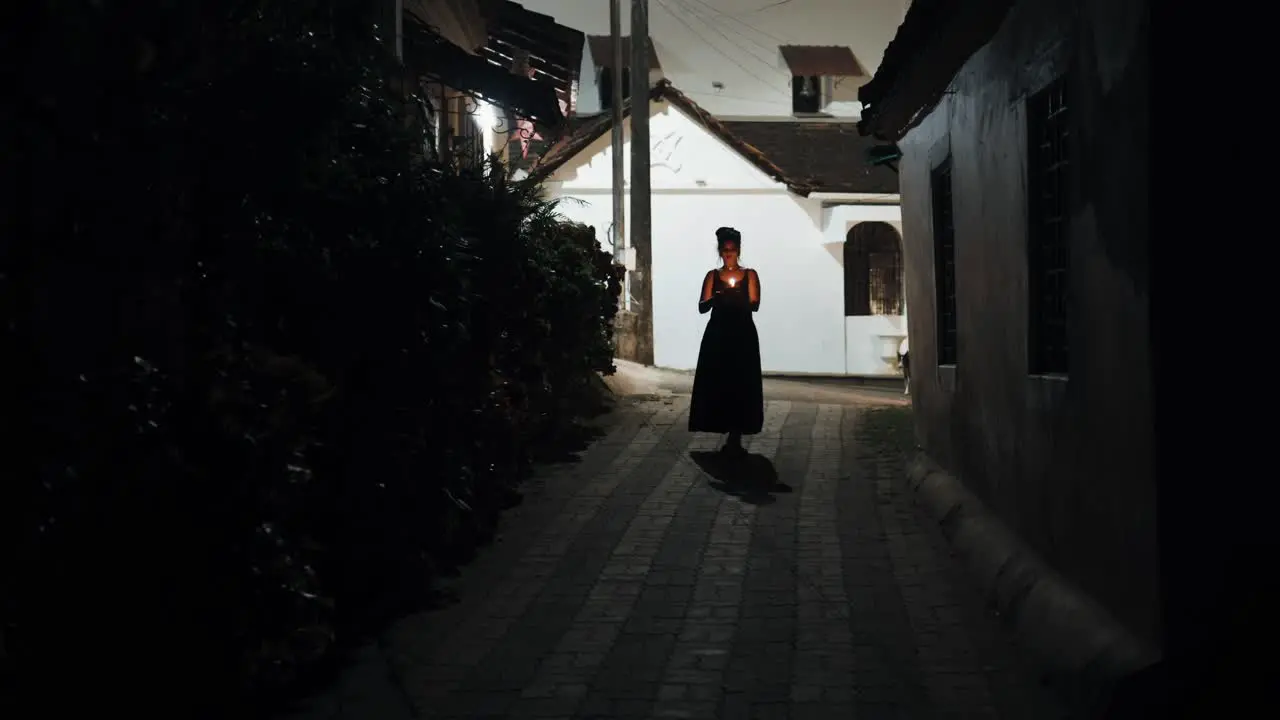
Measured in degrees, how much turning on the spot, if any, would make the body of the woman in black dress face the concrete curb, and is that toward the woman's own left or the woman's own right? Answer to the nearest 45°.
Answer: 0° — they already face it

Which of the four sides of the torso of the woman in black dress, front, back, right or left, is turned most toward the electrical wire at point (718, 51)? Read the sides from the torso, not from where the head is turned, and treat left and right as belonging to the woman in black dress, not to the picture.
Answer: back

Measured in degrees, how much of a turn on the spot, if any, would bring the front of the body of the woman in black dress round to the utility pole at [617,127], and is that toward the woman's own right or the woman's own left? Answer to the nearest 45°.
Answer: approximately 180°

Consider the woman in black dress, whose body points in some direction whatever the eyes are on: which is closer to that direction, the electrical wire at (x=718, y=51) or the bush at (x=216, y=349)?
the bush

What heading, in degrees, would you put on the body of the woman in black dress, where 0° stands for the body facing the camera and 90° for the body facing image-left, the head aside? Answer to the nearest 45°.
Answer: approximately 0°

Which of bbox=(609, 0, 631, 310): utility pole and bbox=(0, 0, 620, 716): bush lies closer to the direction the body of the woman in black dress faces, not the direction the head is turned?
the bush

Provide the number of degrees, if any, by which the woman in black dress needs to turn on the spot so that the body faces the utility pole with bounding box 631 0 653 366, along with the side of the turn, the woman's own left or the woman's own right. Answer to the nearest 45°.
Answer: approximately 180°
